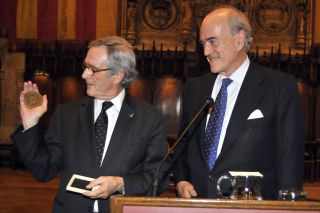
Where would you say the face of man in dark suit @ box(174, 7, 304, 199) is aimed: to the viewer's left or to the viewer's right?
to the viewer's left

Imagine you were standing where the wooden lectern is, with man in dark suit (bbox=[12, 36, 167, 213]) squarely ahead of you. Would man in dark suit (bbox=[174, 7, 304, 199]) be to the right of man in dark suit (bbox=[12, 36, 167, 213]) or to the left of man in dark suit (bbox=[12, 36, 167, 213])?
right

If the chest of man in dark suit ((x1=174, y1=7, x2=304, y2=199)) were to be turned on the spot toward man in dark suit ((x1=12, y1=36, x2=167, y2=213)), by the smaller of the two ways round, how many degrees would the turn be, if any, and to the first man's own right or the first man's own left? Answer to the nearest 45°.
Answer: approximately 45° to the first man's own right
